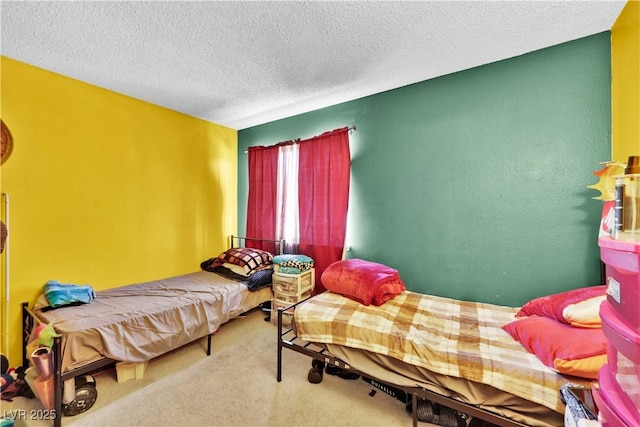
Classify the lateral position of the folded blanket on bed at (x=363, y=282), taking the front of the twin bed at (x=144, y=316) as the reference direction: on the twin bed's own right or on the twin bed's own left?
on the twin bed's own left

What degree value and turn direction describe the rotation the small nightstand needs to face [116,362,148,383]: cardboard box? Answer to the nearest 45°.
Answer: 0° — it already faces it

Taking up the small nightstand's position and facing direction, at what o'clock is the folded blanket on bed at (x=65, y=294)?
The folded blanket on bed is roughly at 1 o'clock from the small nightstand.

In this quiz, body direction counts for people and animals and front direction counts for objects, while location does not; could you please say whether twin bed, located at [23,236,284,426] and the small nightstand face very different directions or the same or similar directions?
same or similar directions

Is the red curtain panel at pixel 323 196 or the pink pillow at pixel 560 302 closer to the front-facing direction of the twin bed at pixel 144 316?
the pink pillow

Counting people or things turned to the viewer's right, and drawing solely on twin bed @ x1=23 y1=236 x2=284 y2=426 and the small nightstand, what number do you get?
0

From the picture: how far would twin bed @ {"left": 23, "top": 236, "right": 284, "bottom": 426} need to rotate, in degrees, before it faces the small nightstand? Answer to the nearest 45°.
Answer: approximately 135° to its left

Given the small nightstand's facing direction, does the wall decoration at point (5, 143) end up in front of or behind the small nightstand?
in front

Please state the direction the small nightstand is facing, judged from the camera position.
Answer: facing the viewer and to the left of the viewer
